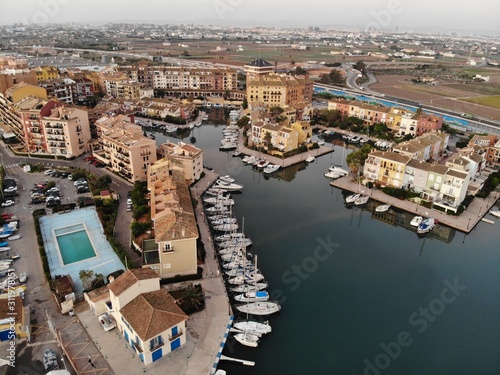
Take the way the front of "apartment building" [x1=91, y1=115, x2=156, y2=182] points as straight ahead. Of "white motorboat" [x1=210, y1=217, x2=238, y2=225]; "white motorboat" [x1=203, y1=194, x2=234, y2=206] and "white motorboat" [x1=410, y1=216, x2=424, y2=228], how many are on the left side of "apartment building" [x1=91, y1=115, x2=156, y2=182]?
3

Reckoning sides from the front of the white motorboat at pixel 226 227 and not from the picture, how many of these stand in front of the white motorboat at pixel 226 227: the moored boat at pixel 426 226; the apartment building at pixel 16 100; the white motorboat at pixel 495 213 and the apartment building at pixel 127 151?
2

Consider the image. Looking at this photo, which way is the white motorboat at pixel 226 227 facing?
to the viewer's right

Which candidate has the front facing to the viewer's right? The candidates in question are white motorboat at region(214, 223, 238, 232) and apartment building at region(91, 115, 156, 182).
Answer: the white motorboat

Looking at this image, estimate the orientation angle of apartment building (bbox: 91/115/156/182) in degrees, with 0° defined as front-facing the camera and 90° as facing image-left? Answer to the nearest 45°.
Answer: approximately 45°

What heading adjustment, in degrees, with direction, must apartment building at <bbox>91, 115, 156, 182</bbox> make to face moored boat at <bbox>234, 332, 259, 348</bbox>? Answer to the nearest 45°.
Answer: approximately 45° to its left

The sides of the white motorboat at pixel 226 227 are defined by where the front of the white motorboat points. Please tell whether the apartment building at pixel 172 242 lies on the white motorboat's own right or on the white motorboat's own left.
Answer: on the white motorboat's own right

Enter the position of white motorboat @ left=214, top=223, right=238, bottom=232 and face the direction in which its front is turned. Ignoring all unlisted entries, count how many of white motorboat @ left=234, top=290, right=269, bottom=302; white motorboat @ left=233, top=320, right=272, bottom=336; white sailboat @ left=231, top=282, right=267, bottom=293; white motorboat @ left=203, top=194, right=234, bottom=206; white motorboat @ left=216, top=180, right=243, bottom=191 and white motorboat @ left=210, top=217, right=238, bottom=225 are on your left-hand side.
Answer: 3

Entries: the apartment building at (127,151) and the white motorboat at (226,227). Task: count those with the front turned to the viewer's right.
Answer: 1

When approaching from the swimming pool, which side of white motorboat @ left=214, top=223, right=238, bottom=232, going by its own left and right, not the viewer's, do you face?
back

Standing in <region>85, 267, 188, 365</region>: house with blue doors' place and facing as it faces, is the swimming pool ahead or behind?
behind

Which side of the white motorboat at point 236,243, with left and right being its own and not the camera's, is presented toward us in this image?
right

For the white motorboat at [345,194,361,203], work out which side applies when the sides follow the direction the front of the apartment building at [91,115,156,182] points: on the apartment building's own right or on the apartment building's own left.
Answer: on the apartment building's own left

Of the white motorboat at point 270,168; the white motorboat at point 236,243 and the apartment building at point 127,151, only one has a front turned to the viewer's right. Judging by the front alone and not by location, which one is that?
the white motorboat at point 236,243

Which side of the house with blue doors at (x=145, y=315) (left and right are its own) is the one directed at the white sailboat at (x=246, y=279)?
left
